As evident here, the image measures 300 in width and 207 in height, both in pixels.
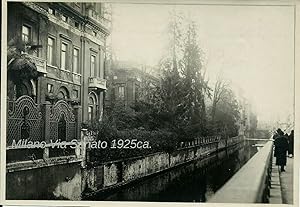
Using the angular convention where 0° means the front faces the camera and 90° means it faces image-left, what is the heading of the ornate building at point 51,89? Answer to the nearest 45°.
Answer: approximately 315°

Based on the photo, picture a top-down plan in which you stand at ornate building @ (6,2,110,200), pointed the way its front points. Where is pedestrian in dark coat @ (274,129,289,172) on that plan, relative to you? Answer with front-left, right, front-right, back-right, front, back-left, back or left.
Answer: front-left

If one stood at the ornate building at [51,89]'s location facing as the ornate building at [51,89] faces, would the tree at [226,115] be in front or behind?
in front
